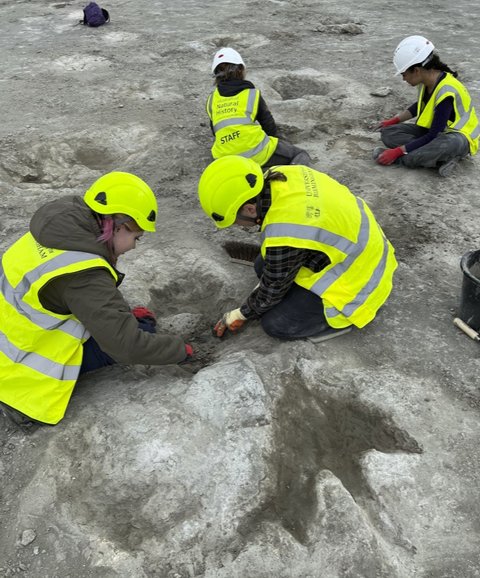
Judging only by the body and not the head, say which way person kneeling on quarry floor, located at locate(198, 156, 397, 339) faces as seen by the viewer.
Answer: to the viewer's left

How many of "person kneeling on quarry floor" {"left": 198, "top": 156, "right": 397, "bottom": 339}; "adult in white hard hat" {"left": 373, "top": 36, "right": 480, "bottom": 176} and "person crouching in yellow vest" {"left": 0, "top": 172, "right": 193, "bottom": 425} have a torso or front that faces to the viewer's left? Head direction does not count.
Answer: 2

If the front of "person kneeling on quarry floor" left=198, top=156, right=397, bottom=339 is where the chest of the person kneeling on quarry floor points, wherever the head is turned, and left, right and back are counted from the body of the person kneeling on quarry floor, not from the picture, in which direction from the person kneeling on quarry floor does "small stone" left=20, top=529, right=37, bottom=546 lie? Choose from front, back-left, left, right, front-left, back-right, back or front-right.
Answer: front-left

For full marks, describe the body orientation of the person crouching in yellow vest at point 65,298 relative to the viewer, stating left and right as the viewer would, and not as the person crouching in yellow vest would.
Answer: facing to the right of the viewer

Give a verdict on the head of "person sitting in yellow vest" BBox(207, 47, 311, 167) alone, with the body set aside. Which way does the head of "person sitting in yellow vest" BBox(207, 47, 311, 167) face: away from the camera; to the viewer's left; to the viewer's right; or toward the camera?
away from the camera

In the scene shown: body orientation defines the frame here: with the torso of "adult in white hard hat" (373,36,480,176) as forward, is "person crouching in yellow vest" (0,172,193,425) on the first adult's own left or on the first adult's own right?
on the first adult's own left

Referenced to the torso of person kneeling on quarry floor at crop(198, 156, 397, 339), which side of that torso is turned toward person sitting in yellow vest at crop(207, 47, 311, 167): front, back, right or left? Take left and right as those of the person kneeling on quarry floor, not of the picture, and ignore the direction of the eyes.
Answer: right

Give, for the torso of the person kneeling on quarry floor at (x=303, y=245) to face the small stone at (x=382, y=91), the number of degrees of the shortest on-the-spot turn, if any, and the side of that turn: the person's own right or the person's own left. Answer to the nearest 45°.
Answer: approximately 90° to the person's own right

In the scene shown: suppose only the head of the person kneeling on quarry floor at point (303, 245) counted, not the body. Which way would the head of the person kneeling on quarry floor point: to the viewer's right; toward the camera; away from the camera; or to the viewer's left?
to the viewer's left

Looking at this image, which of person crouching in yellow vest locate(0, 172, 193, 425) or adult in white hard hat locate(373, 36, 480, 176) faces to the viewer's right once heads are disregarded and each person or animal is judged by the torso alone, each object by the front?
the person crouching in yellow vest

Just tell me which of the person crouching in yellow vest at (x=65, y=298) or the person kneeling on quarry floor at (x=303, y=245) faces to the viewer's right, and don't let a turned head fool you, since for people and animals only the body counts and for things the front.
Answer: the person crouching in yellow vest

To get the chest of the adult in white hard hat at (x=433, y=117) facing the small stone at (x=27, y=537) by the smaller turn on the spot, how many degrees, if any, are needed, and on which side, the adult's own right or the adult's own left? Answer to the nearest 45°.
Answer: approximately 90° to the adult's own left

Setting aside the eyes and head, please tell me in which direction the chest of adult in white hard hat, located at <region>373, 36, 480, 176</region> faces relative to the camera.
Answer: to the viewer's left
